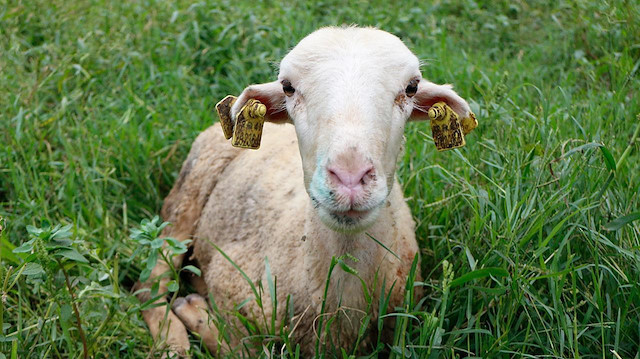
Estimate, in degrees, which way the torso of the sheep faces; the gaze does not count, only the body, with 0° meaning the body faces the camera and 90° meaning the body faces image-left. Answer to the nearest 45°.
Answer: approximately 315°
